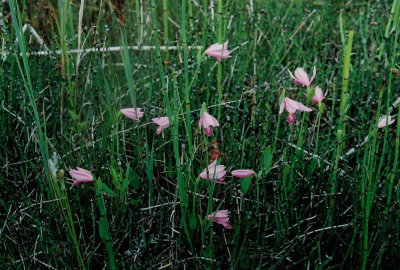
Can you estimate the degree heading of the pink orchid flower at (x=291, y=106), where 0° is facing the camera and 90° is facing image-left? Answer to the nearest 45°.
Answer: approximately 0°
